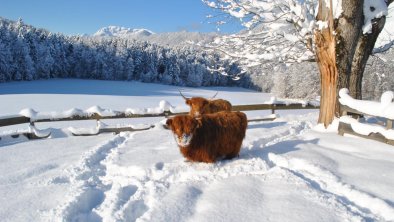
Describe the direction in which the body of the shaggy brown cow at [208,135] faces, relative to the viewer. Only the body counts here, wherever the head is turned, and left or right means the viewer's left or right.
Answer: facing the viewer and to the left of the viewer

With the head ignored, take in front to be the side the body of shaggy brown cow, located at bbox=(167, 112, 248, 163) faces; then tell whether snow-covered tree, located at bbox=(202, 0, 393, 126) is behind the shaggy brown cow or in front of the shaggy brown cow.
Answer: behind

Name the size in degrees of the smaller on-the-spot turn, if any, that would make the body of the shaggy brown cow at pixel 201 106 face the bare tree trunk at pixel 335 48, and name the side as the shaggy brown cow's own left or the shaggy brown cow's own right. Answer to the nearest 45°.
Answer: approximately 135° to the shaggy brown cow's own left

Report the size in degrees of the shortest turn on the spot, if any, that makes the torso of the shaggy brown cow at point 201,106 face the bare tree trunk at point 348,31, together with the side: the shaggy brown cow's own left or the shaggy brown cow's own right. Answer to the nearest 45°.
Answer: approximately 135° to the shaggy brown cow's own left

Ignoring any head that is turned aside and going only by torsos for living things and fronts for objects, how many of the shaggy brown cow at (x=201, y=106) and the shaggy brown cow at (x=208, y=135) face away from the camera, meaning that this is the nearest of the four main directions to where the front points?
0

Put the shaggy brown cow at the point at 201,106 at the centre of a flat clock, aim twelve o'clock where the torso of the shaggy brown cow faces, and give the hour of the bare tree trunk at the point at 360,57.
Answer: The bare tree trunk is roughly at 7 o'clock from the shaggy brown cow.

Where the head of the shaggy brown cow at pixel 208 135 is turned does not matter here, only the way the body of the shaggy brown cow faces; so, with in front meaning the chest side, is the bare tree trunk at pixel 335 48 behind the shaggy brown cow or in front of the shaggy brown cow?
behind

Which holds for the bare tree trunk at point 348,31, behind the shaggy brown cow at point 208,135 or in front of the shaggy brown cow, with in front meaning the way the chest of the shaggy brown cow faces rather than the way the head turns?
behind

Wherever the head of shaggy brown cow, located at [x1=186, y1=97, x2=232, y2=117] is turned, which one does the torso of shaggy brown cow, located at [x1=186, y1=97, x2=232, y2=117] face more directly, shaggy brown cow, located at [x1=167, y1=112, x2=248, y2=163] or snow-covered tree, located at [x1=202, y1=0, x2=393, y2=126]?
the shaggy brown cow

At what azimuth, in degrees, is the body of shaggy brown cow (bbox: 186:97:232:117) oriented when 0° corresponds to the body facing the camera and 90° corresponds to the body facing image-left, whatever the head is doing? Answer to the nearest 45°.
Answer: approximately 45°
